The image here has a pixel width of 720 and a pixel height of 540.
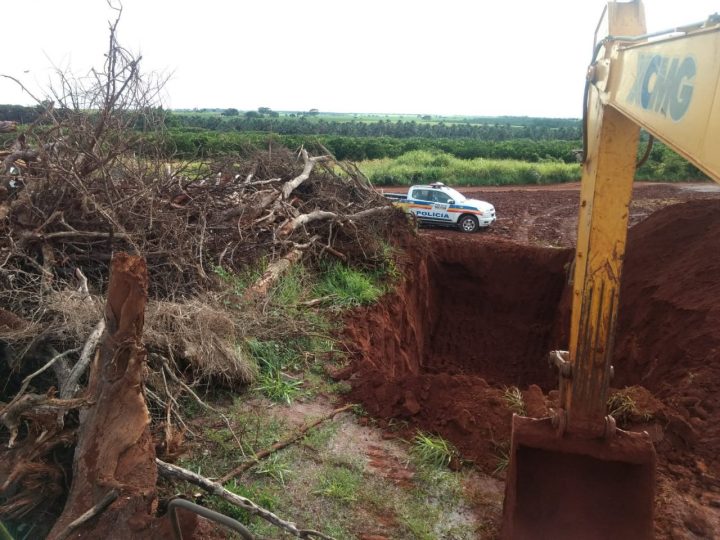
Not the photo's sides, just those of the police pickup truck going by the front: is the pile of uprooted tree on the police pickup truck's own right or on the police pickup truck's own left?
on the police pickup truck's own right

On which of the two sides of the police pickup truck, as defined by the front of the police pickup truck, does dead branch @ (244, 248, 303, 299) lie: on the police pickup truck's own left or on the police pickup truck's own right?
on the police pickup truck's own right

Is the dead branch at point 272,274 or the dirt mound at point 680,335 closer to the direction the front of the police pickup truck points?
the dirt mound

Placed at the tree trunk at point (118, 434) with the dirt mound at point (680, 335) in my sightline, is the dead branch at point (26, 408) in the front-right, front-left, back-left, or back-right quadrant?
back-left

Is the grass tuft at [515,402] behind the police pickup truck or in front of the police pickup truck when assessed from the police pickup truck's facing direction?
in front

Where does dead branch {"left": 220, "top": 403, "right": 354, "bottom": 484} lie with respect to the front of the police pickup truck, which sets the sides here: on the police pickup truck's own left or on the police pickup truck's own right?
on the police pickup truck's own right

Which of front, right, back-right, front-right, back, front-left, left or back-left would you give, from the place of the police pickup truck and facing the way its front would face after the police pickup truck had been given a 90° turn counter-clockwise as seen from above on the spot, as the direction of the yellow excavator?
back-right

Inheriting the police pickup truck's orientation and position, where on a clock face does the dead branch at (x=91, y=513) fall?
The dead branch is roughly at 2 o'clock from the police pickup truck.
